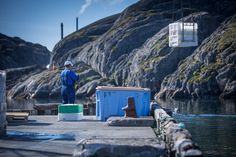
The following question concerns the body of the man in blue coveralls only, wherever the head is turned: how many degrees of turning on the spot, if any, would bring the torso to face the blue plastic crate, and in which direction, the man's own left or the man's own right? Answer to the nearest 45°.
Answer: approximately 90° to the man's own right
